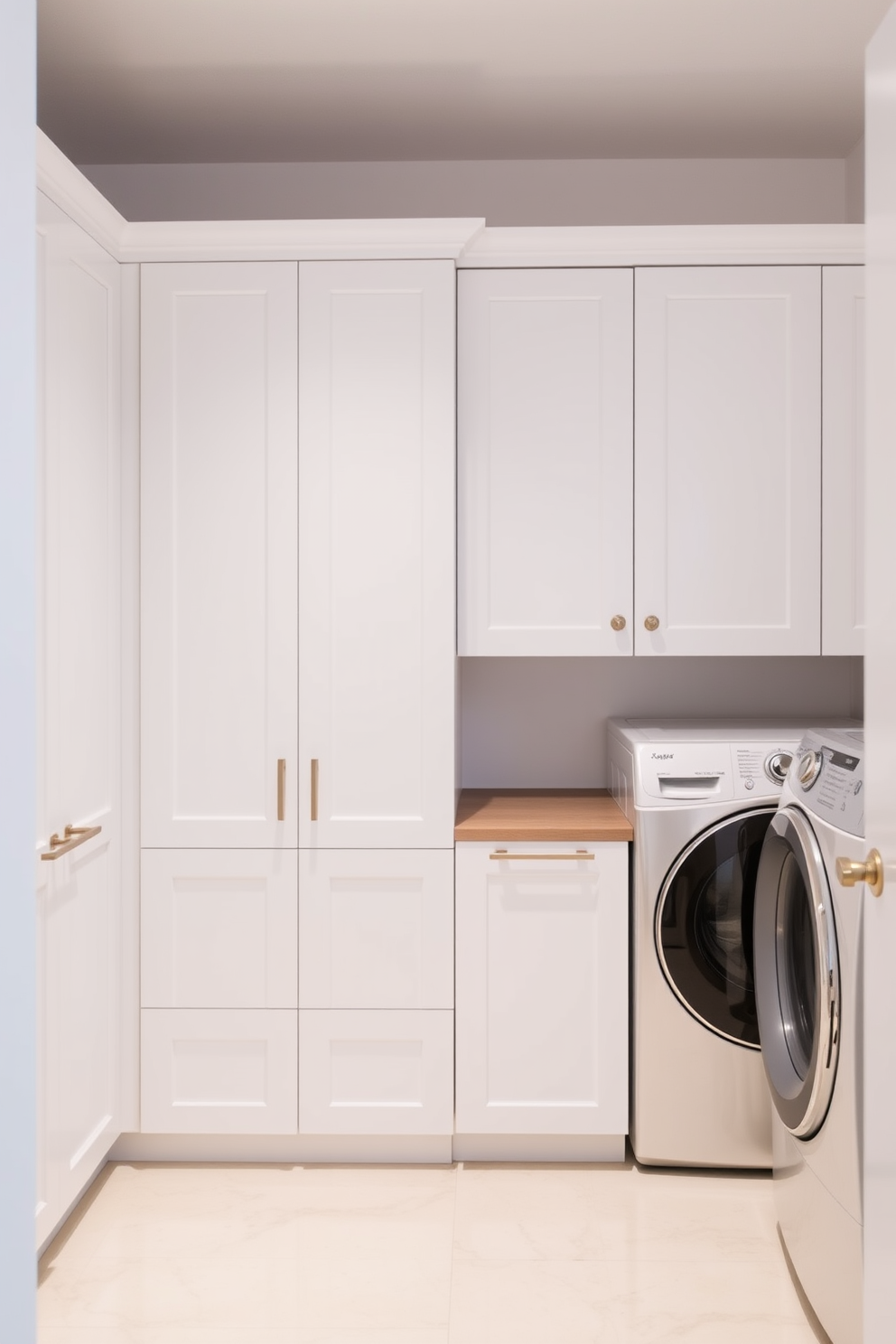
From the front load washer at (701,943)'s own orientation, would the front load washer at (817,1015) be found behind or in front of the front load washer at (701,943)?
in front

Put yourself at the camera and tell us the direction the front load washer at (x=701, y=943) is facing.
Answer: facing the viewer

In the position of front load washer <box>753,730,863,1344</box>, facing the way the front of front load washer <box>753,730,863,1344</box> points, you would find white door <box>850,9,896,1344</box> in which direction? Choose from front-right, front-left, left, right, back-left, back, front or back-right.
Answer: left

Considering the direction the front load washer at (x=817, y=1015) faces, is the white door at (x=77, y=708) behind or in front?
in front

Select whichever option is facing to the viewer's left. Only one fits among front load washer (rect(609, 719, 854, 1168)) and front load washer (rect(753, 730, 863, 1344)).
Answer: front load washer (rect(753, 730, 863, 1344))

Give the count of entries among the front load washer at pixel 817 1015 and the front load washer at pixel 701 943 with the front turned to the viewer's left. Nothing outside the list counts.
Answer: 1

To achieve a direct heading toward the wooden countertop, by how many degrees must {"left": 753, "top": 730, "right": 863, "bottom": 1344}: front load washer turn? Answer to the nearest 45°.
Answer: approximately 45° to its right

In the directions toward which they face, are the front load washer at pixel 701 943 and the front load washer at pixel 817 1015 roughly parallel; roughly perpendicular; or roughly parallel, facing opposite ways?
roughly perpendicular

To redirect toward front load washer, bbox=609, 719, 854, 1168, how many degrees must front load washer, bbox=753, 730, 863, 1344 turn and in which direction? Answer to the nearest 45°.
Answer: approximately 45° to its right

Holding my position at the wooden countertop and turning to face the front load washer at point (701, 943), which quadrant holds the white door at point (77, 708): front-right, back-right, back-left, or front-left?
back-right

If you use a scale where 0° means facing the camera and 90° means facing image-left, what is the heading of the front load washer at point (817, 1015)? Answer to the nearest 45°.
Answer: approximately 90°

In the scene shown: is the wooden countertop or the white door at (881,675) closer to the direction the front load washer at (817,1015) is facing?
the wooden countertop

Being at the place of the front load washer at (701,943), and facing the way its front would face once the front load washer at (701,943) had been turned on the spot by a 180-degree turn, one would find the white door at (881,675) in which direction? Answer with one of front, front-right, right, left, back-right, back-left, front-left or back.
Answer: back
